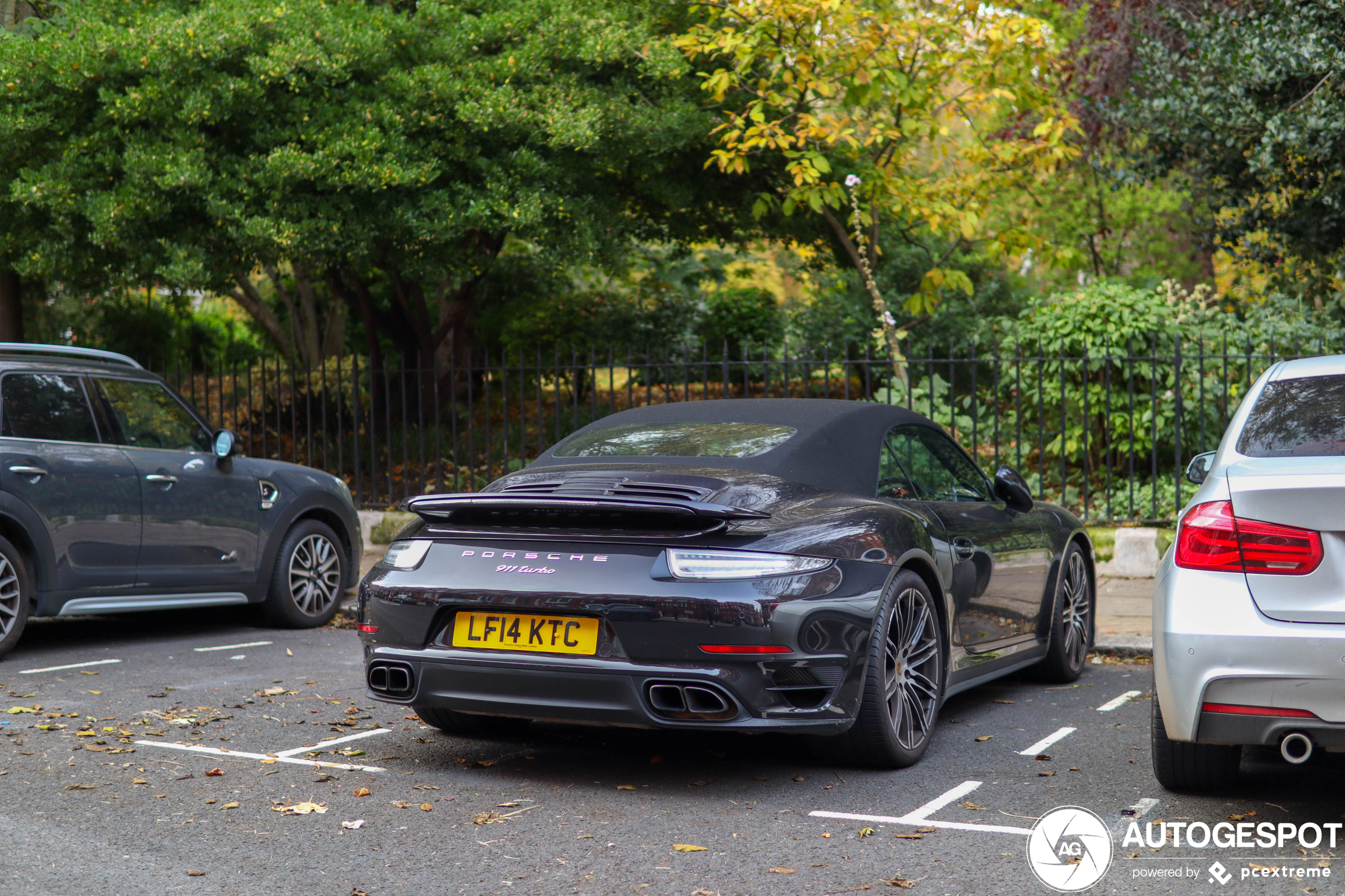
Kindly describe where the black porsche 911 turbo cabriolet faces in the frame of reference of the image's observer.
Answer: facing away from the viewer and to the right of the viewer

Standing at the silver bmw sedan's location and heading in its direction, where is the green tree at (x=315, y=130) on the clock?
The green tree is roughly at 10 o'clock from the silver bmw sedan.

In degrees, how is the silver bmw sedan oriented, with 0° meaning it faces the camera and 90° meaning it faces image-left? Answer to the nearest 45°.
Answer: approximately 180°

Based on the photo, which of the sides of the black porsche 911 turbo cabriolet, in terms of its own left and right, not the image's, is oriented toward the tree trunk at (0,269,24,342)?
left

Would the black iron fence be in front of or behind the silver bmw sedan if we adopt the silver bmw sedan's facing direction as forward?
in front

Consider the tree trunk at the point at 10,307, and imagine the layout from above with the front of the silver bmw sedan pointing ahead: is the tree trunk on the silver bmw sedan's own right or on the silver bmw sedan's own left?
on the silver bmw sedan's own left

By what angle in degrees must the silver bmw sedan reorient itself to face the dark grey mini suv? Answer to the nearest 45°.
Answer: approximately 90° to its left

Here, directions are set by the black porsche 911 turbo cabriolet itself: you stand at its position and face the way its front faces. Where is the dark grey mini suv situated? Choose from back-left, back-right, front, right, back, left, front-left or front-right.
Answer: left

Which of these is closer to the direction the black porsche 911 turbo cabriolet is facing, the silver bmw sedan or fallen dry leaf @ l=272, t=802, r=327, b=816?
the silver bmw sedan

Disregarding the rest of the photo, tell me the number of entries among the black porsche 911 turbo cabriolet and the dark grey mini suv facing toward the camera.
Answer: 0

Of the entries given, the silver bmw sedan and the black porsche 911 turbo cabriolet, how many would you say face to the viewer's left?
0
